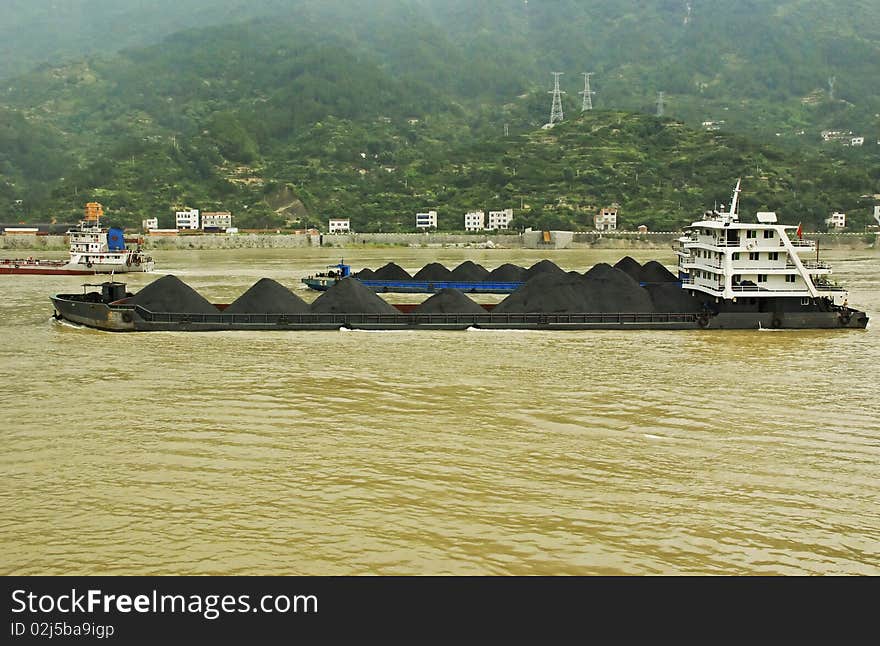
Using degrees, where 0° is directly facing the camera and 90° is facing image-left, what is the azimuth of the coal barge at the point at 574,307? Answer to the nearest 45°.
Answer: approximately 90°
